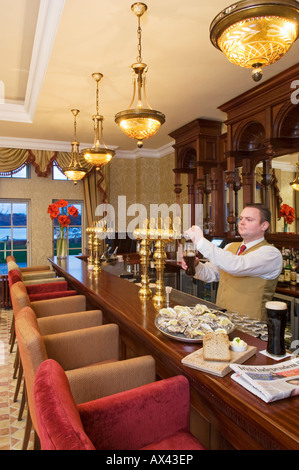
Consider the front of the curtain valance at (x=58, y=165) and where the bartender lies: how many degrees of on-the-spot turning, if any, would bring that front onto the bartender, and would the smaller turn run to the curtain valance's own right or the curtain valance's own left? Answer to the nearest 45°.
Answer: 0° — it already faces them

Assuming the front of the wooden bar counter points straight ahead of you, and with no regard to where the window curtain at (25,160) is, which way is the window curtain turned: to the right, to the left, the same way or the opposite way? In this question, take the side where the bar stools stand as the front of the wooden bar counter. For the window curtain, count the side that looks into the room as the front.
to the left

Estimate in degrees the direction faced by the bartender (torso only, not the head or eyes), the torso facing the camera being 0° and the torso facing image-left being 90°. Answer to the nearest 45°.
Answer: approximately 45°

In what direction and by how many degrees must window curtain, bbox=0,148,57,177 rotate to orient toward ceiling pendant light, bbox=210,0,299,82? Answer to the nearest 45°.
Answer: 0° — it already faces it

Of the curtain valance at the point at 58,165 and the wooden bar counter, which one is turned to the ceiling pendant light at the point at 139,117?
the curtain valance

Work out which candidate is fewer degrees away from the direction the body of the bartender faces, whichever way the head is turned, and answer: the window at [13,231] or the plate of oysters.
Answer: the plate of oysters

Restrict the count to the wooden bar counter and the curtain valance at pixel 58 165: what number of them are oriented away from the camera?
0

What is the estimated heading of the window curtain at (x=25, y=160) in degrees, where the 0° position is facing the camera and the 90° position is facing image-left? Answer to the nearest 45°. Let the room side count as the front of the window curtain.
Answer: approximately 0°

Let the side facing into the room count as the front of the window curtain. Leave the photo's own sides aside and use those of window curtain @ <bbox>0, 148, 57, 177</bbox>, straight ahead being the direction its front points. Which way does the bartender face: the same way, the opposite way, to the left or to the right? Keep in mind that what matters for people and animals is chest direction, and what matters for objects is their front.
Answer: to the right

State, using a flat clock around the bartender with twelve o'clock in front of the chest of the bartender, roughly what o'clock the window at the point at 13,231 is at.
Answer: The window is roughly at 3 o'clock from the bartender.

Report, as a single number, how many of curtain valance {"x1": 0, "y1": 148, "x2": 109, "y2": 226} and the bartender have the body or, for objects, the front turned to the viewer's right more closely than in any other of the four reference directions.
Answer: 0
